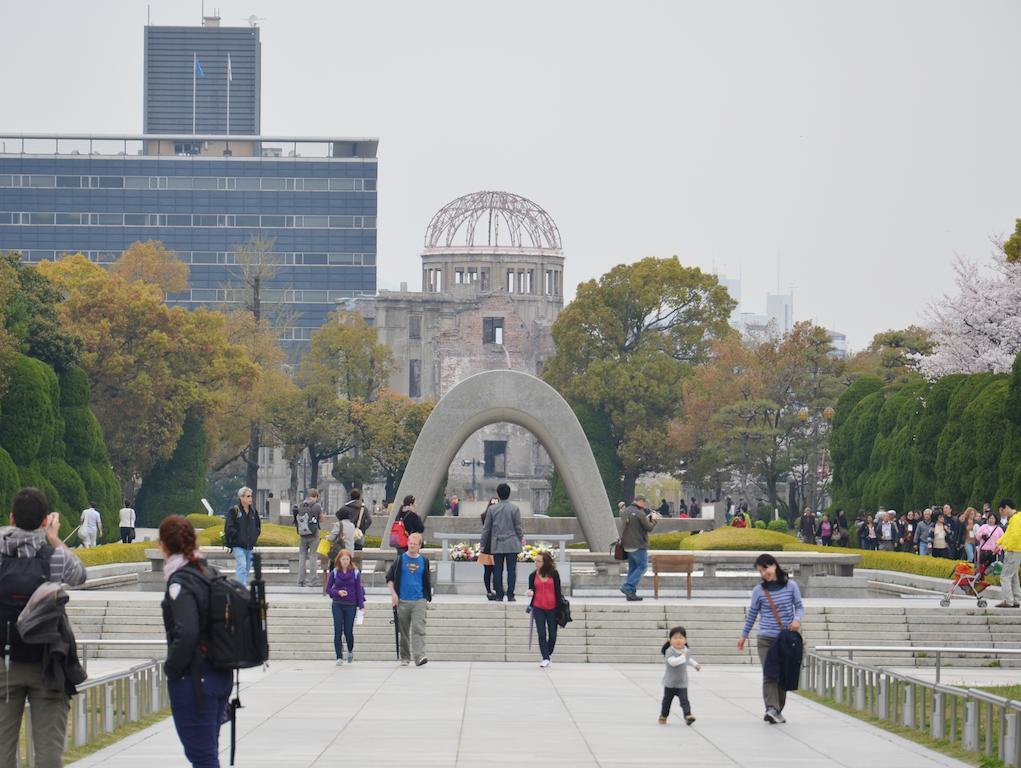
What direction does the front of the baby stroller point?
to the viewer's left

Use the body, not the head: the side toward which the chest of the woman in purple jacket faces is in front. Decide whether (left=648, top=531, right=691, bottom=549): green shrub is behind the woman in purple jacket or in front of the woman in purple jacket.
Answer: behind

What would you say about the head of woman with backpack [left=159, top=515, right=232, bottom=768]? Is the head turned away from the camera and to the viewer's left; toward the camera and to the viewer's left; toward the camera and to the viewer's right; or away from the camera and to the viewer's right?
away from the camera and to the viewer's left

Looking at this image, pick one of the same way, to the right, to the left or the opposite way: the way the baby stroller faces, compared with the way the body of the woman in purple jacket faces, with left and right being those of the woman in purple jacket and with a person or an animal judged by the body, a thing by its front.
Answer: to the right

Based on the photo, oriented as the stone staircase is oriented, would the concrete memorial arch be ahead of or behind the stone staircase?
behind

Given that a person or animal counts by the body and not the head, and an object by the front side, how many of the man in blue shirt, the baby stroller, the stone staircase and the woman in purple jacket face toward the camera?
3

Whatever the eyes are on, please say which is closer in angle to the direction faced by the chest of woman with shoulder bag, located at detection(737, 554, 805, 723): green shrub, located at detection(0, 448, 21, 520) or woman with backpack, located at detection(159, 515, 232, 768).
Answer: the woman with backpack

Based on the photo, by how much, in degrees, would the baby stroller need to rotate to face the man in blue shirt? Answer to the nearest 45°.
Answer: approximately 45° to its left
